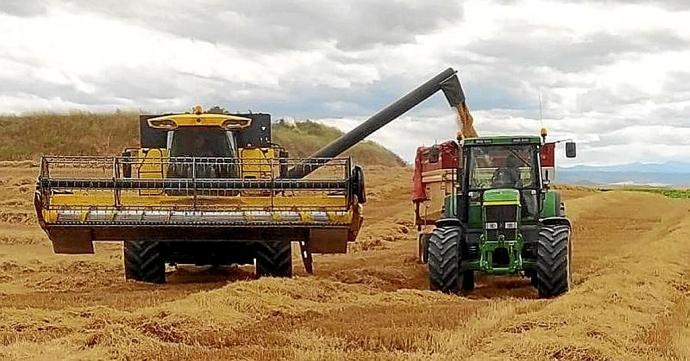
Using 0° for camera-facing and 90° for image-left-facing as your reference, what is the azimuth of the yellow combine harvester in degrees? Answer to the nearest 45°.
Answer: approximately 0°

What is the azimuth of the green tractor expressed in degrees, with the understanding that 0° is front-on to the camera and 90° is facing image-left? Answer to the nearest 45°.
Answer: approximately 0°
